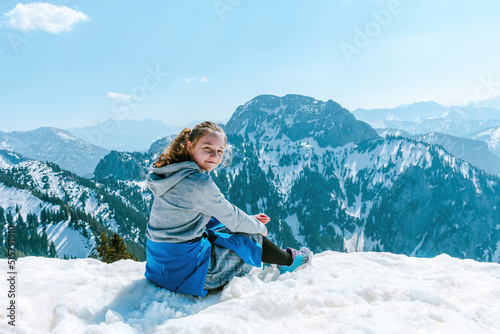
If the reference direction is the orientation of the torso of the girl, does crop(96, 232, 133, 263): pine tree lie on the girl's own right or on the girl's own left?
on the girl's own left

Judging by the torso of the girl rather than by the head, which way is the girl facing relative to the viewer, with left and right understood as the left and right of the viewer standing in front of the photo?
facing away from the viewer and to the right of the viewer
